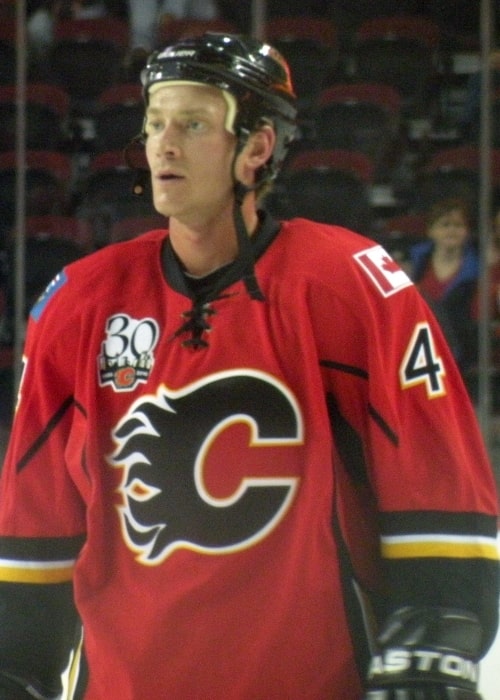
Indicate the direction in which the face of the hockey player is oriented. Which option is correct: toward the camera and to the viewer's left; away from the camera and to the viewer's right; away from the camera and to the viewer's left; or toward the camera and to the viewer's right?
toward the camera and to the viewer's left

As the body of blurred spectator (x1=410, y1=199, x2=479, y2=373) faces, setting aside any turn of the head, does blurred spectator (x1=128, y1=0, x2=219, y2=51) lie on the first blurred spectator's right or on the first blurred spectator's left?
on the first blurred spectator's right

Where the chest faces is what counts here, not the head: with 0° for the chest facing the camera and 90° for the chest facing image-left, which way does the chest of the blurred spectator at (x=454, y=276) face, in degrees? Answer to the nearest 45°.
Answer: approximately 0°

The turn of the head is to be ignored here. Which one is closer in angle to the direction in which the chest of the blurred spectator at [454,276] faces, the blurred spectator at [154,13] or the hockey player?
the hockey player

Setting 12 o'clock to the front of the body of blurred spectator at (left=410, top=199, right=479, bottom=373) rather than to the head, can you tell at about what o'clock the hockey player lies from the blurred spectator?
The hockey player is roughly at 12 o'clock from the blurred spectator.

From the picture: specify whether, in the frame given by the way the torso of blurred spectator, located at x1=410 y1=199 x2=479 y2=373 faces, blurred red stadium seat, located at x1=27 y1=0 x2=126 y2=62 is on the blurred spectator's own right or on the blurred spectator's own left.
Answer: on the blurred spectator's own right
